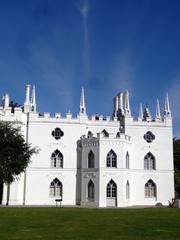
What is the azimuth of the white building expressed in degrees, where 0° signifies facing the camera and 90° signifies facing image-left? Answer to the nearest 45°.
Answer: approximately 0°

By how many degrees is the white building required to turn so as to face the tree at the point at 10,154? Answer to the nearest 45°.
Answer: approximately 45° to its right
